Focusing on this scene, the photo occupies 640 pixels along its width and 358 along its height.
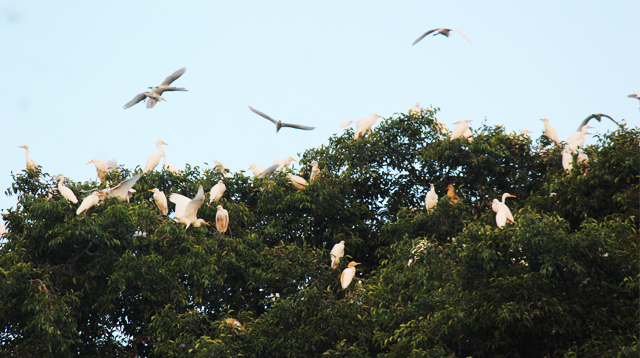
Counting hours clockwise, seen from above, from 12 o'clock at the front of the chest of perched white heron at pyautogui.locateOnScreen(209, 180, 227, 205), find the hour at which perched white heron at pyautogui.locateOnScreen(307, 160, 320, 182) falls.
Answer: perched white heron at pyautogui.locateOnScreen(307, 160, 320, 182) is roughly at 11 o'clock from perched white heron at pyautogui.locateOnScreen(209, 180, 227, 205).

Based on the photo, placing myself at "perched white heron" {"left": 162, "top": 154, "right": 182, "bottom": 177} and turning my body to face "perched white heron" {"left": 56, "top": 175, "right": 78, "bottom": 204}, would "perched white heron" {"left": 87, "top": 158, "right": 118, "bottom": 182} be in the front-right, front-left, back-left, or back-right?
front-right

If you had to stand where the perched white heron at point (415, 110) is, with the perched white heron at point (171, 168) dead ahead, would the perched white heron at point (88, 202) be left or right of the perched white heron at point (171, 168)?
left

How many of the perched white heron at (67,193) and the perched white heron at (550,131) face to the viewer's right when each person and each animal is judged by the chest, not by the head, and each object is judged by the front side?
0

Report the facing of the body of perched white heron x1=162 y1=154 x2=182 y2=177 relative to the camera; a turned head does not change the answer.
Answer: to the viewer's left

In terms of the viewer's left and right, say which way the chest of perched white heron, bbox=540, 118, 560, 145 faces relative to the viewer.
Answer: facing to the left of the viewer

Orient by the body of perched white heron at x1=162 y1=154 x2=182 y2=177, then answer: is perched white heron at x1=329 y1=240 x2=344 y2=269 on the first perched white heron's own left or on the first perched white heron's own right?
on the first perched white heron's own left

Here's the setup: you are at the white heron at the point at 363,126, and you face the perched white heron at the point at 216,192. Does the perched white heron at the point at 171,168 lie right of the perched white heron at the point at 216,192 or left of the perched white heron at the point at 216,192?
right

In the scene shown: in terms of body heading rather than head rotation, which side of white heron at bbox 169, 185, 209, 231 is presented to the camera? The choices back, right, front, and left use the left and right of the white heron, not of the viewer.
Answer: right

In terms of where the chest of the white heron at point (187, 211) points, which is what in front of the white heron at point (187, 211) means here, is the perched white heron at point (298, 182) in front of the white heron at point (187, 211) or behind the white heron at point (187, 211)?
in front
